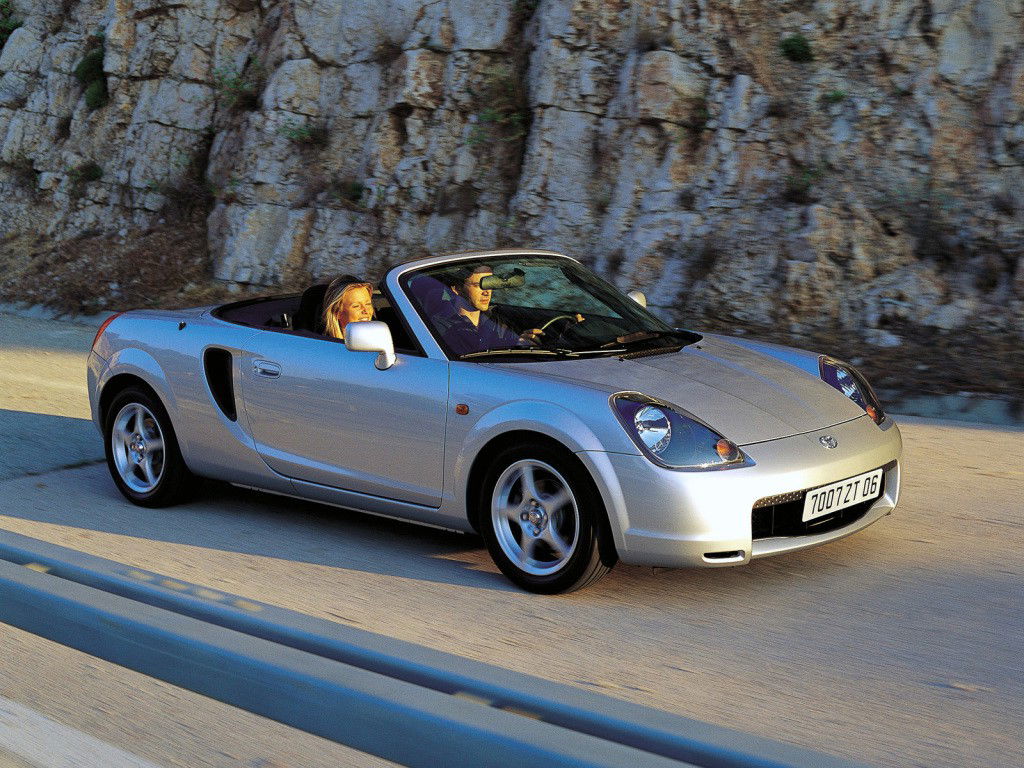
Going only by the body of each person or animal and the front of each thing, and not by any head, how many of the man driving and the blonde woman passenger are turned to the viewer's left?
0

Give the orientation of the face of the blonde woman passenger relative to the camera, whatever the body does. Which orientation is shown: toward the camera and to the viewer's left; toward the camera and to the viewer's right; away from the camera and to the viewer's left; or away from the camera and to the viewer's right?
toward the camera and to the viewer's right

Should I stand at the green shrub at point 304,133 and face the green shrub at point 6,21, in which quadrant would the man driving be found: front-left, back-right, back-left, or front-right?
back-left

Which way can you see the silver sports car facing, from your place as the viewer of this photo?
facing the viewer and to the right of the viewer

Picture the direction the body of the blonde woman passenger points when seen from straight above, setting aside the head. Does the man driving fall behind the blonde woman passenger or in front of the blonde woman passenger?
in front

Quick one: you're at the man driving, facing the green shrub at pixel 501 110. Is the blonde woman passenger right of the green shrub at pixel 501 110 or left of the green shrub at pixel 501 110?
left

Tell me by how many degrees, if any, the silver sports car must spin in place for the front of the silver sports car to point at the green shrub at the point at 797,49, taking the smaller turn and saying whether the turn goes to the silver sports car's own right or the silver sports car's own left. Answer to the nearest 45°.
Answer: approximately 135° to the silver sports car's own left

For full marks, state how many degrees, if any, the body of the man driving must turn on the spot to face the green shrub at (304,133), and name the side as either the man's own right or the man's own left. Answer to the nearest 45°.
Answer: approximately 135° to the man's own left

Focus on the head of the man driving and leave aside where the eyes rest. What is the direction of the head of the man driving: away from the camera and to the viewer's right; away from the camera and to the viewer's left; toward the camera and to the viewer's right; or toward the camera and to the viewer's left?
toward the camera and to the viewer's right

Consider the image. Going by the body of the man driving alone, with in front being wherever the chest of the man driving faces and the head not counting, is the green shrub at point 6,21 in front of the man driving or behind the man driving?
behind
